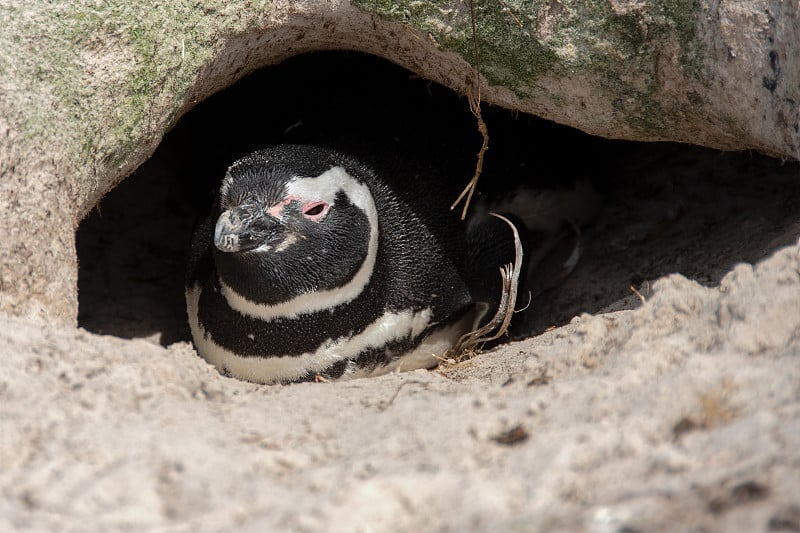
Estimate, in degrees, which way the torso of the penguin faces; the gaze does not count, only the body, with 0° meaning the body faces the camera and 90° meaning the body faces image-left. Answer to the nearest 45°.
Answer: approximately 45°
